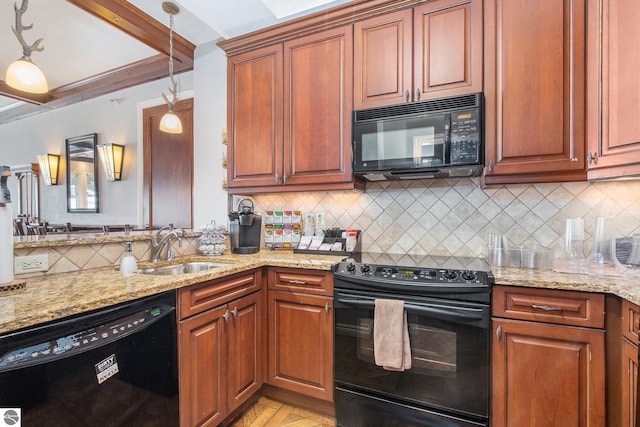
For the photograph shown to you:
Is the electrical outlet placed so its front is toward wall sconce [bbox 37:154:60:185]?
no

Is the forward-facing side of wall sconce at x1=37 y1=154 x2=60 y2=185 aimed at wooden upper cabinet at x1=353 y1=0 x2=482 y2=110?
no

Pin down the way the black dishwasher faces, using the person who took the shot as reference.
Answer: facing the viewer and to the right of the viewer

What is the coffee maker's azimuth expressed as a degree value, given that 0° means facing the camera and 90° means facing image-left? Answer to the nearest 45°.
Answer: approximately 0°

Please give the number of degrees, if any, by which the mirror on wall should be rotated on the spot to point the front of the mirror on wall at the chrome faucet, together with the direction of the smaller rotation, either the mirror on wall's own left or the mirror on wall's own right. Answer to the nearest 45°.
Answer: approximately 45° to the mirror on wall's own left

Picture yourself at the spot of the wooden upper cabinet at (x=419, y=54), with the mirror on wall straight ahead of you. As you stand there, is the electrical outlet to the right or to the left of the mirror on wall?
left

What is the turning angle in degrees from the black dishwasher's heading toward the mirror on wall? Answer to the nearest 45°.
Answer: approximately 135° to its left

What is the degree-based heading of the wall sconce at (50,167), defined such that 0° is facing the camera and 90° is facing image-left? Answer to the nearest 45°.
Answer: approximately 45°

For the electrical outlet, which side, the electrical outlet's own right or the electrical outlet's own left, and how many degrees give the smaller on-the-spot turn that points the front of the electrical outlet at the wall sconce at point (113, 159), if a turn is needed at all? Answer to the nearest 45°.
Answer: approximately 180°

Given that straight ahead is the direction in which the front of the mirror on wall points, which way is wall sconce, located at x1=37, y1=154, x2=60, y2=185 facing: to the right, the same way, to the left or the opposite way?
the same way

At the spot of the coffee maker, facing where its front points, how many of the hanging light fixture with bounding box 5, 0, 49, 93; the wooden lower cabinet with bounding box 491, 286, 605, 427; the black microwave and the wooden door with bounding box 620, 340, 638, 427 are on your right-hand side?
1

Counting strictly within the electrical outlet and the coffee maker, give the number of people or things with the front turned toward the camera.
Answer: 2

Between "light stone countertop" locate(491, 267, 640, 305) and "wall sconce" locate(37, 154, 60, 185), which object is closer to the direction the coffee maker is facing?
the light stone countertop

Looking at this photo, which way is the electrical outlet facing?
toward the camera

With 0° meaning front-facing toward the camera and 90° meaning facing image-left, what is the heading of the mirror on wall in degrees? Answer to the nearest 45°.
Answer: approximately 45°
